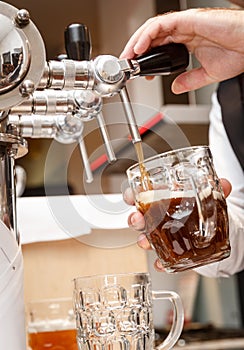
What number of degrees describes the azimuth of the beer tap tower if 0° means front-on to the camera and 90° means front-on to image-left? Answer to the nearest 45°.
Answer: approximately 270°
